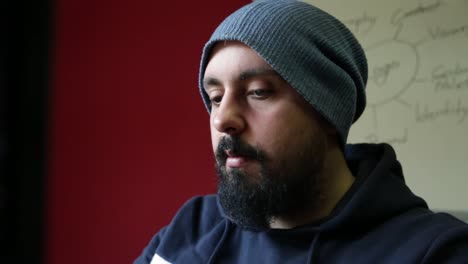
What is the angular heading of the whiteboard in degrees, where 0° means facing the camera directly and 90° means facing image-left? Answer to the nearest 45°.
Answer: approximately 0°
